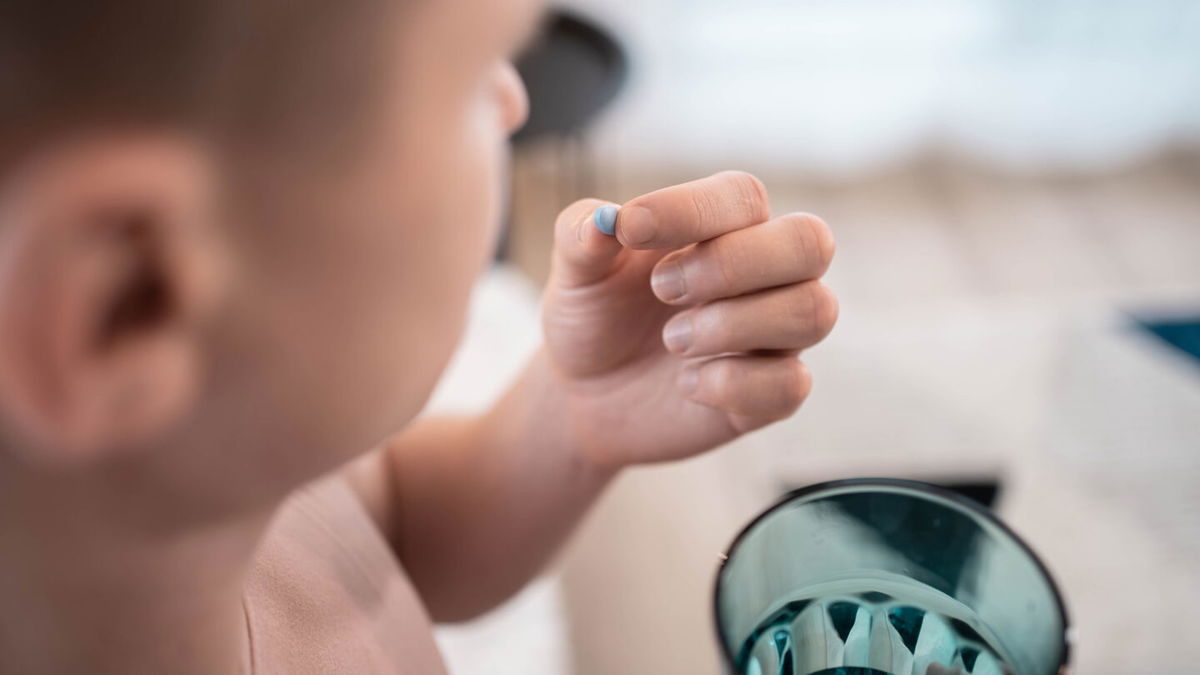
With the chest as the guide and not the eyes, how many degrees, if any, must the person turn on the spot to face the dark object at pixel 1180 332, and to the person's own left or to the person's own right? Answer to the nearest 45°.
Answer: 0° — they already face it

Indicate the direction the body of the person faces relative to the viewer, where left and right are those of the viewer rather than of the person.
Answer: facing away from the viewer and to the right of the viewer

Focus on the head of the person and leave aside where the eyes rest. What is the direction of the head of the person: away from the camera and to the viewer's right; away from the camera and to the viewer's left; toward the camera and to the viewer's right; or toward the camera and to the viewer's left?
away from the camera and to the viewer's right
